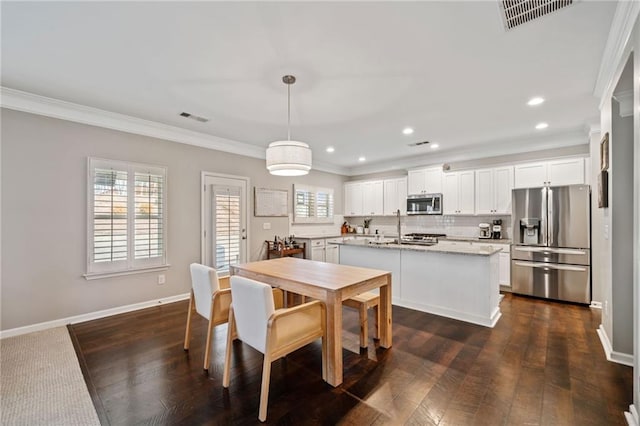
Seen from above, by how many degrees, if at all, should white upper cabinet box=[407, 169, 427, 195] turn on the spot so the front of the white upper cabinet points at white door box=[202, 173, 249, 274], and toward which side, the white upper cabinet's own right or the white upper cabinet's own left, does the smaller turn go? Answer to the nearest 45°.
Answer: approximately 45° to the white upper cabinet's own right

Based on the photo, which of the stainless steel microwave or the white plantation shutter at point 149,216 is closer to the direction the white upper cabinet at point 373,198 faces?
the white plantation shutter

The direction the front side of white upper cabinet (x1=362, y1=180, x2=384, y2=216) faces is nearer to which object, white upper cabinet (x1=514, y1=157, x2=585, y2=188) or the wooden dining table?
the wooden dining table

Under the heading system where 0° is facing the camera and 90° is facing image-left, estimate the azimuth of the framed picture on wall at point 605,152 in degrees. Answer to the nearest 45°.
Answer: approximately 90°

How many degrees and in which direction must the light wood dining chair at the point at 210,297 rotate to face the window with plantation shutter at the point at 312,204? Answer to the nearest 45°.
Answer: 0° — it already faces it

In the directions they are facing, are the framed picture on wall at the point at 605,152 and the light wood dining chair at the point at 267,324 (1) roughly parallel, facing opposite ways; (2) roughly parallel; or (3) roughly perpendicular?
roughly perpendicular

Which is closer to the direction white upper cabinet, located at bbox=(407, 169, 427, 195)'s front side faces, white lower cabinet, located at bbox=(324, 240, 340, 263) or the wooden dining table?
the wooden dining table

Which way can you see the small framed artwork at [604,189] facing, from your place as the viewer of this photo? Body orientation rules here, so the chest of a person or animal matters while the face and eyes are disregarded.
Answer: facing to the left of the viewer

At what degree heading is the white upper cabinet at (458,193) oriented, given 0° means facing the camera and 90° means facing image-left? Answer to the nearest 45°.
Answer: approximately 0°

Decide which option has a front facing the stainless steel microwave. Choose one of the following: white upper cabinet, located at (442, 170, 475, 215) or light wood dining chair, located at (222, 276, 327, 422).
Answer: the light wood dining chair

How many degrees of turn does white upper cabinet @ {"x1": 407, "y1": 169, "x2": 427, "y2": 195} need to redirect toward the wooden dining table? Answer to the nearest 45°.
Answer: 0° — it already faces it
